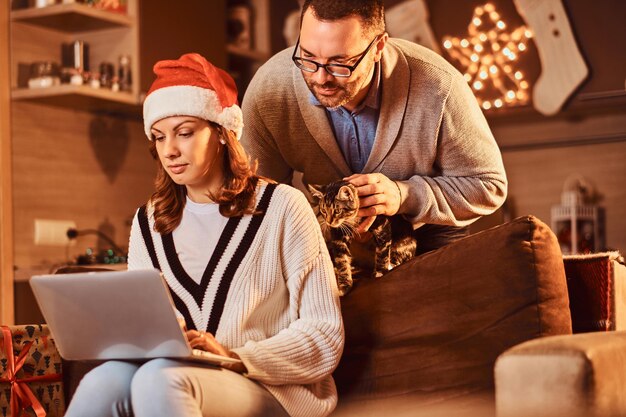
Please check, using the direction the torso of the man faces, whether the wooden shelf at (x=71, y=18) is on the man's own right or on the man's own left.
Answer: on the man's own right

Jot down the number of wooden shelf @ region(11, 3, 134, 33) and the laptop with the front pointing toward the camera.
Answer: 1

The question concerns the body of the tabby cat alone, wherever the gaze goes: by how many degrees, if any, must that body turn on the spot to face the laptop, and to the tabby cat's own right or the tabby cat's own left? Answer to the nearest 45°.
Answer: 0° — it already faces it

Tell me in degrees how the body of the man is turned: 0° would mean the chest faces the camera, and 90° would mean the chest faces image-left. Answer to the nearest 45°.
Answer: approximately 45°

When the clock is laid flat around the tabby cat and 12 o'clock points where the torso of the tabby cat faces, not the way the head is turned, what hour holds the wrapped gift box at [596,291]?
The wrapped gift box is roughly at 8 o'clock from the tabby cat.

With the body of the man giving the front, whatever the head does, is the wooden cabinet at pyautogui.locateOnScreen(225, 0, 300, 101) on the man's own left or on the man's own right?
on the man's own right

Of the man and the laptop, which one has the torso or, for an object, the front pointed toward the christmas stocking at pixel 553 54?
the laptop

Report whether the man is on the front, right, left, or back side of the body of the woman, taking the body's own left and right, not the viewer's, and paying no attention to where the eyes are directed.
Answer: back

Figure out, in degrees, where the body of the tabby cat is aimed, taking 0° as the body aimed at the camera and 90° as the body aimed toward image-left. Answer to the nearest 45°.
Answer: approximately 45°

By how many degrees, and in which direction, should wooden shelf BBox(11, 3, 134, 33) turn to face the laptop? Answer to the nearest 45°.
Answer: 0° — it already faces it

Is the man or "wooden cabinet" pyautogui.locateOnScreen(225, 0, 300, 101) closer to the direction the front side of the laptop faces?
the man

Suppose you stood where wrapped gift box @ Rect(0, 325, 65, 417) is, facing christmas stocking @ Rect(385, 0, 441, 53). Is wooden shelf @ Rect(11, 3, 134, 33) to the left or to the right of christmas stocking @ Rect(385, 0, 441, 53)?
left

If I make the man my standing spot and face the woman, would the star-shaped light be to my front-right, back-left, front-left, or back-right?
back-right

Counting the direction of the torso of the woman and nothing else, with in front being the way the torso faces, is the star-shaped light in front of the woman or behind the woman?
behind

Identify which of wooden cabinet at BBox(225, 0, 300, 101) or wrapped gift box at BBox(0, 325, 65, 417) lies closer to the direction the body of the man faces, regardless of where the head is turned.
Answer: the wrapped gift box

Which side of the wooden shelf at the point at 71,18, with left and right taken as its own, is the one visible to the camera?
front

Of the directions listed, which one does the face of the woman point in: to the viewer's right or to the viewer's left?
to the viewer's left

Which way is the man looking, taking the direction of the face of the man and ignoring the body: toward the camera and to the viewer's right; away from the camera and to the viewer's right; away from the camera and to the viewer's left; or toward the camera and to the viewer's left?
toward the camera and to the viewer's left
